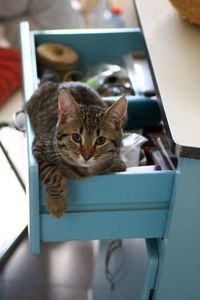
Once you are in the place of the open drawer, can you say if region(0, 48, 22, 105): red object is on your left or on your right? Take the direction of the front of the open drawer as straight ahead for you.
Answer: on your right
